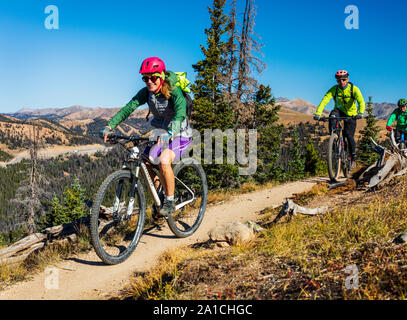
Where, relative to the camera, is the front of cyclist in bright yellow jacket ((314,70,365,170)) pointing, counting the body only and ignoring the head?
toward the camera

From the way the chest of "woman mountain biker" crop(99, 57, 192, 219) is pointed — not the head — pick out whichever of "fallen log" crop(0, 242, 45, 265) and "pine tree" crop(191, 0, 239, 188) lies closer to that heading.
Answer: the fallen log

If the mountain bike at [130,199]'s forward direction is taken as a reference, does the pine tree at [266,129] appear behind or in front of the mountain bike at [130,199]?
behind

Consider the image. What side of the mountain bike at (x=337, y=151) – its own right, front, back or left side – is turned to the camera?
front

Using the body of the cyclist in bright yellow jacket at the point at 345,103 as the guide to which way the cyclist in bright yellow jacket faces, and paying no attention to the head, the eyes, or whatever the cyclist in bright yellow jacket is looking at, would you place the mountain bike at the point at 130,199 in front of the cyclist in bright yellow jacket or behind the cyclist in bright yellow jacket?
in front

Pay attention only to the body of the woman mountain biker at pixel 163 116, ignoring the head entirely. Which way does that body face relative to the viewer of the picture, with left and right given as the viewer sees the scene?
facing the viewer and to the left of the viewer

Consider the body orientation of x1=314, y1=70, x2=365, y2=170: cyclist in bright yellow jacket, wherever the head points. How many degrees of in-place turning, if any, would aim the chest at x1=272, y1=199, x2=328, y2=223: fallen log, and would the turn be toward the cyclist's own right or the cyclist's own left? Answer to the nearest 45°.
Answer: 0° — they already face it

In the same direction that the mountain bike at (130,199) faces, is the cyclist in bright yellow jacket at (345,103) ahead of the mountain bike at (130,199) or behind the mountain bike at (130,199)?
behind

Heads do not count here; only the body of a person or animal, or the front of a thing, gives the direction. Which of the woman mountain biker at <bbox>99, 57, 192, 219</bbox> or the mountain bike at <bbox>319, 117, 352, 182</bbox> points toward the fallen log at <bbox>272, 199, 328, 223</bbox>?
the mountain bike

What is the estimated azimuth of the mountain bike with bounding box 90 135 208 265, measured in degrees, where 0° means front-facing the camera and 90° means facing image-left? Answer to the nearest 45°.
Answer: approximately 45°
